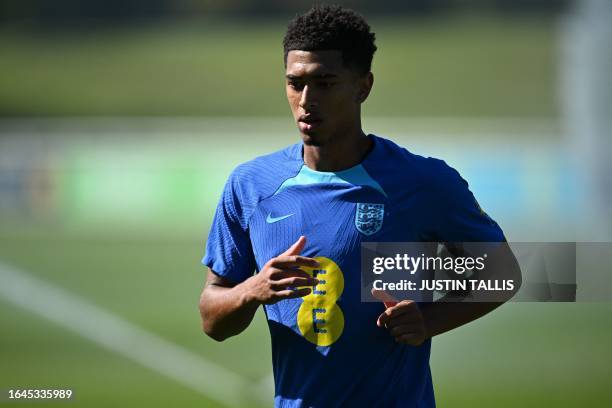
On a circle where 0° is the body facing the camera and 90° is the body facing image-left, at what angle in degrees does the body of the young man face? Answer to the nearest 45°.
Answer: approximately 45°
